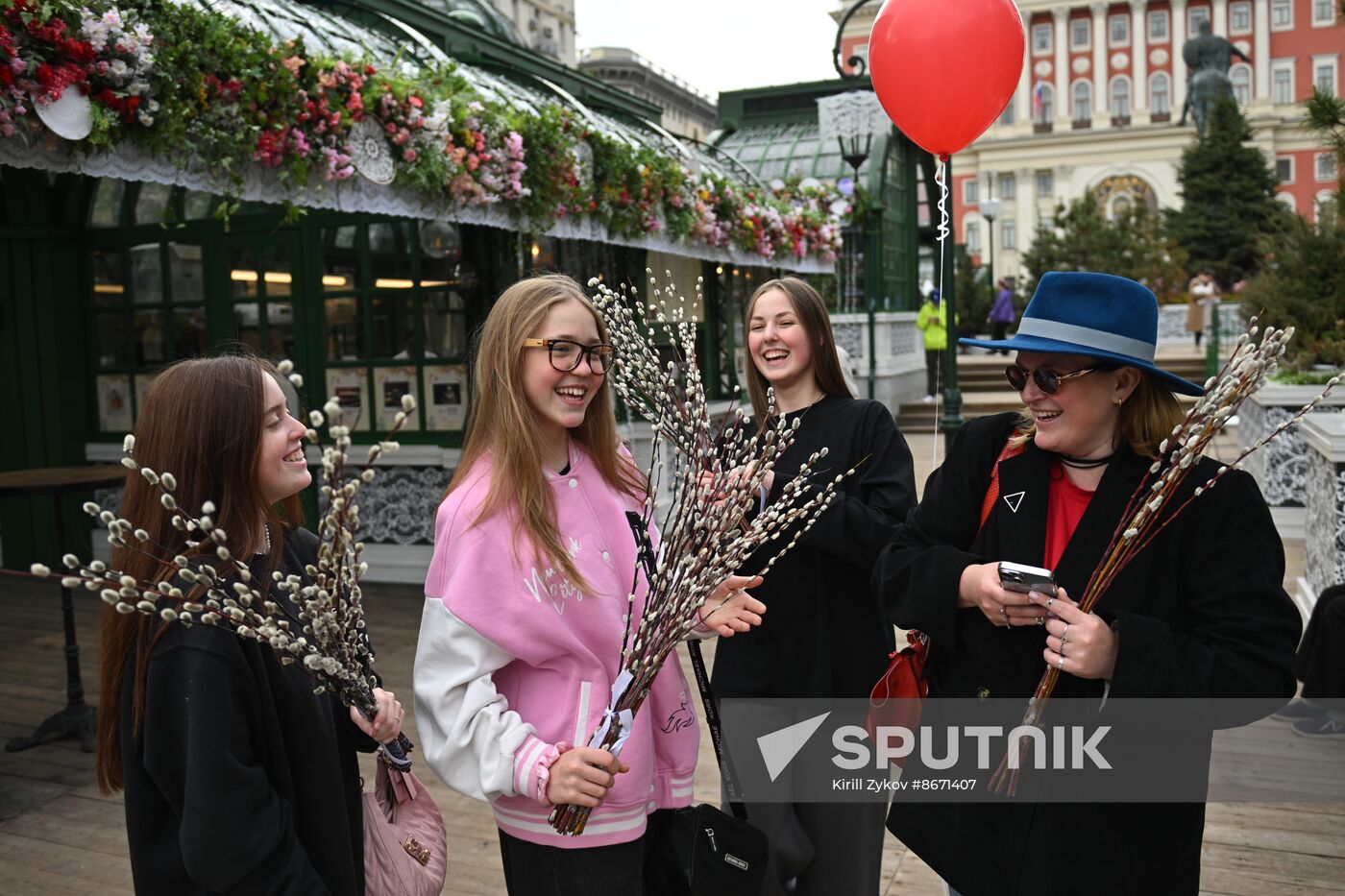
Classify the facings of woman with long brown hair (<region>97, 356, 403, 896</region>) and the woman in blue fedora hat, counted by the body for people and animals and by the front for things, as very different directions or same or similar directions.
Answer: very different directions

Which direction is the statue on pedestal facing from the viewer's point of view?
away from the camera

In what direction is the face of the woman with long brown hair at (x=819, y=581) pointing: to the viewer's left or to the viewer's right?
to the viewer's left

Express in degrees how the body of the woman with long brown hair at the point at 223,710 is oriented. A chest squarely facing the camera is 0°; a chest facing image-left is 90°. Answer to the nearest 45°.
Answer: approximately 270°

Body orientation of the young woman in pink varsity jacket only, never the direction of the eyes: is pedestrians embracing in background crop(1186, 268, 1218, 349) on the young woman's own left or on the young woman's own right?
on the young woman's own left

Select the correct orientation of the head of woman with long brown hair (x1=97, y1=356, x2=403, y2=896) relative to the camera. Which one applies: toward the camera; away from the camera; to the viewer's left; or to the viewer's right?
to the viewer's right

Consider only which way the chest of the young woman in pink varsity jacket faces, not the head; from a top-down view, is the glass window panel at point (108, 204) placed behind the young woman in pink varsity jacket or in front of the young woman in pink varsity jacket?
behind

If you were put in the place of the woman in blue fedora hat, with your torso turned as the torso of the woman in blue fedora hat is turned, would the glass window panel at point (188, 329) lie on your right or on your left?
on your right

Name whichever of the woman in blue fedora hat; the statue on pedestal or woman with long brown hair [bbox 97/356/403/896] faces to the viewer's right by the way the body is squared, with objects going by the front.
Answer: the woman with long brown hair
